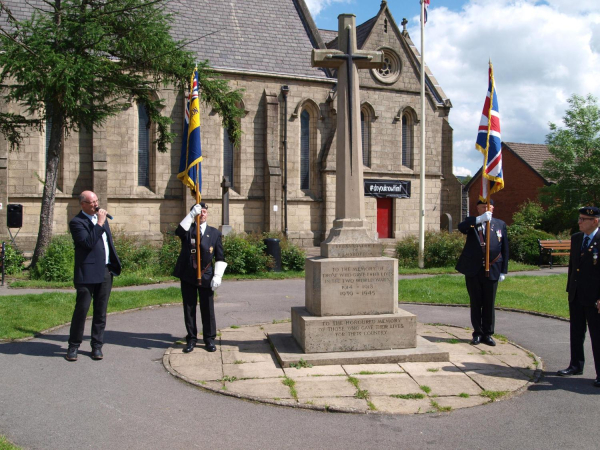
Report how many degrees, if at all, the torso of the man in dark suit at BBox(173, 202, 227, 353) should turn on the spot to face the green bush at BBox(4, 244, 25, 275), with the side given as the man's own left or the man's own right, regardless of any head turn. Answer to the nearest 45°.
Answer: approximately 135° to the man's own right

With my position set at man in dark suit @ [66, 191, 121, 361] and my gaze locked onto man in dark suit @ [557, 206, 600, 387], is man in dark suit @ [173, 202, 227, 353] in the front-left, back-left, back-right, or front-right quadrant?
front-left

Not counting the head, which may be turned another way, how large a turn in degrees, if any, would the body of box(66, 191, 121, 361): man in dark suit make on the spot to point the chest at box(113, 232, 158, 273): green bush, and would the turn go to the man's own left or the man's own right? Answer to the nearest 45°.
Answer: approximately 135° to the man's own left

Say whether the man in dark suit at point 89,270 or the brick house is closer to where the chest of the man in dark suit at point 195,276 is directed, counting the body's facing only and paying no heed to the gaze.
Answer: the man in dark suit

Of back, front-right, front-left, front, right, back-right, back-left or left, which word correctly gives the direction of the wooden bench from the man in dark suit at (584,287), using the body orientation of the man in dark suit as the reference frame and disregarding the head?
back-right

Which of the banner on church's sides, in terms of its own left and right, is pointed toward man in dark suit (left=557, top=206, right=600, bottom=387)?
front

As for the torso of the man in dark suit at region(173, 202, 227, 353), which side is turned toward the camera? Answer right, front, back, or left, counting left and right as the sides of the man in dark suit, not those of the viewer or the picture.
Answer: front

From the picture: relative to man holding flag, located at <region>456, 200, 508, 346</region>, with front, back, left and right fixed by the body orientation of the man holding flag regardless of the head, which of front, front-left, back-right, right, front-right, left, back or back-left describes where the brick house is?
back

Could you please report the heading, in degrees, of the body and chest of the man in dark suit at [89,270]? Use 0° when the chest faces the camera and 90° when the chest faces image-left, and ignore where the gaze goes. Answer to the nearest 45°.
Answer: approximately 315°

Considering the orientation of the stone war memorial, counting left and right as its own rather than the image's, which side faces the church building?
back

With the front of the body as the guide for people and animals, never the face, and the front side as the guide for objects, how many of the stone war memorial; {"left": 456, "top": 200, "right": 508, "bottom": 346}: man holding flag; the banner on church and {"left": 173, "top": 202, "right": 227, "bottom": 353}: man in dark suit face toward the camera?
4

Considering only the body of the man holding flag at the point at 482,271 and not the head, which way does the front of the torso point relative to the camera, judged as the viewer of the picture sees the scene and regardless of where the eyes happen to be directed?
toward the camera

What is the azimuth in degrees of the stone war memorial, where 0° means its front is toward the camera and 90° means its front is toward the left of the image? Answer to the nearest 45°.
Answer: approximately 0°

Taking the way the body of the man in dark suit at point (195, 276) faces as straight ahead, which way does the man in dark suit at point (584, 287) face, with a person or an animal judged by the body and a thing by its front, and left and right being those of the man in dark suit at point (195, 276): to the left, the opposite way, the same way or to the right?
to the right

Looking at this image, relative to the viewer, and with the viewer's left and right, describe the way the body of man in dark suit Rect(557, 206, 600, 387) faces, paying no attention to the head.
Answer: facing the viewer and to the left of the viewer

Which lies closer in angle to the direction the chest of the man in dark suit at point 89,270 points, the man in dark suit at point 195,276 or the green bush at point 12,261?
the man in dark suit
